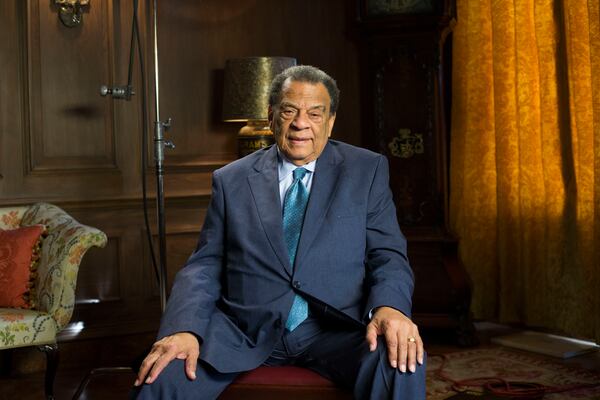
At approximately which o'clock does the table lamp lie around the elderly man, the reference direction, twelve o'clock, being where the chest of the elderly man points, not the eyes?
The table lamp is roughly at 6 o'clock from the elderly man.

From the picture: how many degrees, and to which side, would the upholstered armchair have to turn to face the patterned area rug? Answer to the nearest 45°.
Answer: approximately 90° to its left

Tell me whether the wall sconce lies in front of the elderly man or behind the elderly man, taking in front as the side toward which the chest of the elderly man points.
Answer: behind

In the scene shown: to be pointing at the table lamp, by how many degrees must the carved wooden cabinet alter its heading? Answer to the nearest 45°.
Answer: approximately 45° to its right

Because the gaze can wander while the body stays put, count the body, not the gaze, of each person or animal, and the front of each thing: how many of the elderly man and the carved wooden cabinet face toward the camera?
2

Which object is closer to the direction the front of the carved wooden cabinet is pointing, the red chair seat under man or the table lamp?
the red chair seat under man

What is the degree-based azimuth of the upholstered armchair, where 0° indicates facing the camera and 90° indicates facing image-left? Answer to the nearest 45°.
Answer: approximately 0°
